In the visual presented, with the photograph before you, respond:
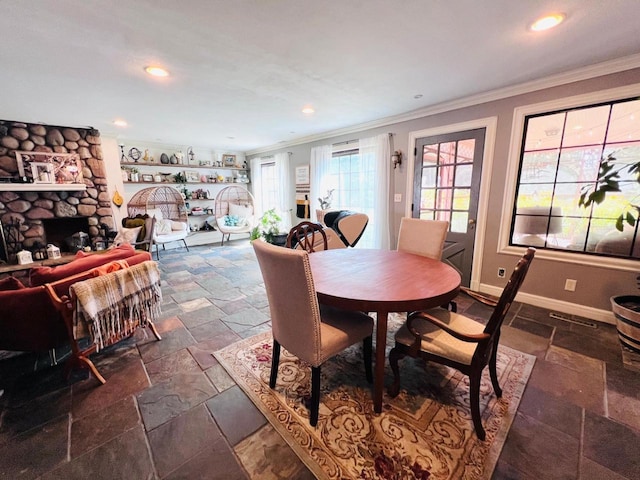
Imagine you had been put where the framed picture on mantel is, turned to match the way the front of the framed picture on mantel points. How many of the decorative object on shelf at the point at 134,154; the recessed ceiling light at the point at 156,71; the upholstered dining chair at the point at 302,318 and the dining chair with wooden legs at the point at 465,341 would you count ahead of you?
3

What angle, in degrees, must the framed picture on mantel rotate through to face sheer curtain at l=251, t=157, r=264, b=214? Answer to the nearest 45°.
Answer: approximately 90° to its left

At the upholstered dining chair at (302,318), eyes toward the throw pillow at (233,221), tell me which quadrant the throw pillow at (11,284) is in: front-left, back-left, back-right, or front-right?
front-left

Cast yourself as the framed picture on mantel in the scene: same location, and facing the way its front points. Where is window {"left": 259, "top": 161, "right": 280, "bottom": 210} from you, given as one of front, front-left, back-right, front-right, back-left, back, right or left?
left

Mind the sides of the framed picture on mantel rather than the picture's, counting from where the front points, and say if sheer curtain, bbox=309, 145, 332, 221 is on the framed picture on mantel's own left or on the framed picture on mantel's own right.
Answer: on the framed picture on mantel's own left

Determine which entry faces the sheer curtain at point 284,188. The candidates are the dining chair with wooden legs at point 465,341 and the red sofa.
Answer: the dining chair with wooden legs

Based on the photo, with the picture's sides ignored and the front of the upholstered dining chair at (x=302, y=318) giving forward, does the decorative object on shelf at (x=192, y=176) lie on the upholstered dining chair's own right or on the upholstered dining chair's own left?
on the upholstered dining chair's own left

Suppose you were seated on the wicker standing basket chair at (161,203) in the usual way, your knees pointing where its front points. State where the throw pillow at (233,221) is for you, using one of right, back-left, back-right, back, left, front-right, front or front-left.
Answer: front-left

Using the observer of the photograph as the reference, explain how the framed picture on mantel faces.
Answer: facing the viewer

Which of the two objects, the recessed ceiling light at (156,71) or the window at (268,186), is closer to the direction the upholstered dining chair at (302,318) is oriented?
the window

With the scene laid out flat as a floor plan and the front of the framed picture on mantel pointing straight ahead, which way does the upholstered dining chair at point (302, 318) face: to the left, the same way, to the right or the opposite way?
to the left

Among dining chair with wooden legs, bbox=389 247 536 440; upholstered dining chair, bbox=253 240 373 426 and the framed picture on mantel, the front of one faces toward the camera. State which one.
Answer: the framed picture on mantel

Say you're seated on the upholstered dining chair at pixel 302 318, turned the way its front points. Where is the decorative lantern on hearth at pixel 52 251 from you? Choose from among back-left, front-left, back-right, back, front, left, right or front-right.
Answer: left

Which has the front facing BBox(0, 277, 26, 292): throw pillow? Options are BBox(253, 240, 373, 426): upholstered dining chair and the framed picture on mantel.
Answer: the framed picture on mantel

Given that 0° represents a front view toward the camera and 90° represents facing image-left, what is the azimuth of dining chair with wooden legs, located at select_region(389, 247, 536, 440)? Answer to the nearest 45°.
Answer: approximately 135°

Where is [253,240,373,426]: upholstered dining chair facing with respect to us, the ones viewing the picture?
facing away from the viewer and to the right of the viewer

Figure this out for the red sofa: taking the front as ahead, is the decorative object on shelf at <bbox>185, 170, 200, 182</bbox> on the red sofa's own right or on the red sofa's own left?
on the red sofa's own right

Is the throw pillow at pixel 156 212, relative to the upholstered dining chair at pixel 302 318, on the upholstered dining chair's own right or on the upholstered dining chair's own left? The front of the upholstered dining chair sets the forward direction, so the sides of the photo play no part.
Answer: on the upholstered dining chair's own left
